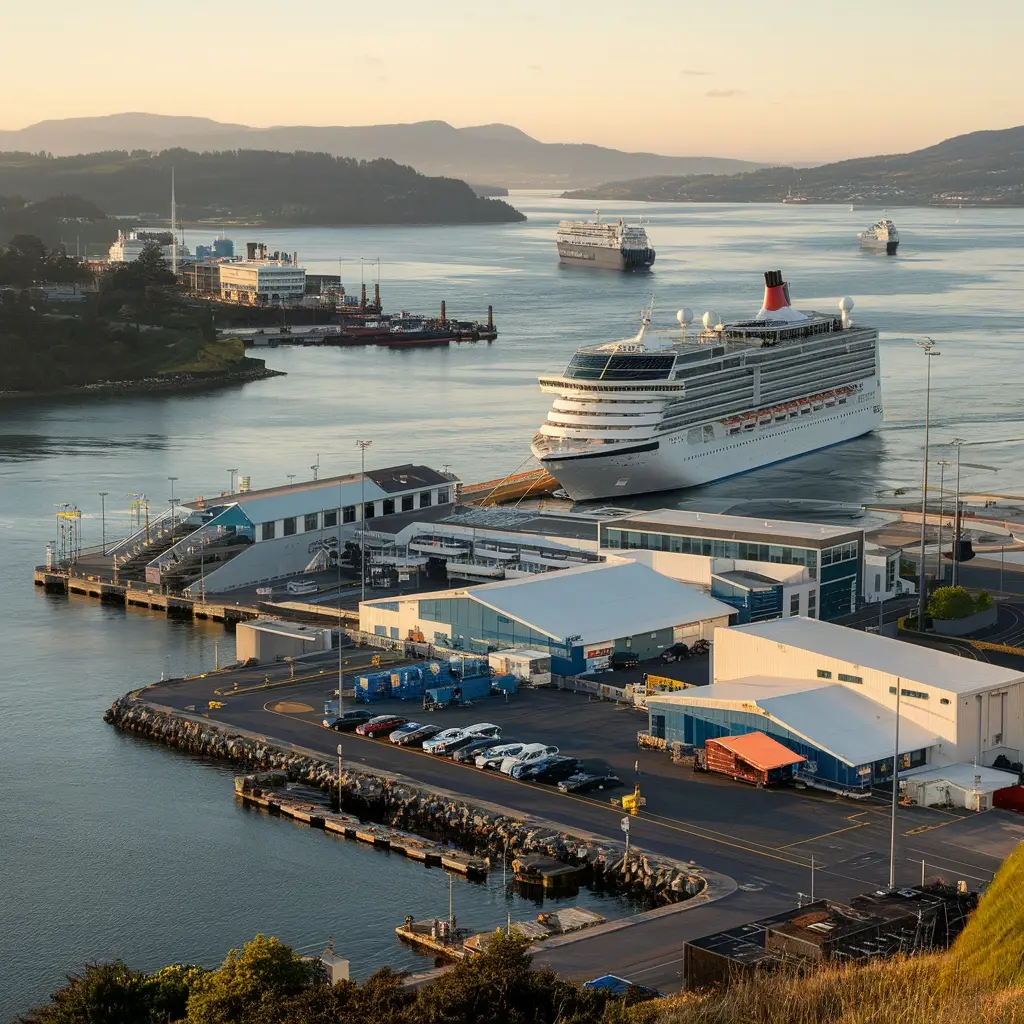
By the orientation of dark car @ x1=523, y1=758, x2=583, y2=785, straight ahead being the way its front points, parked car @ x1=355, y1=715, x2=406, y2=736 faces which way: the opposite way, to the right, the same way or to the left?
the same way

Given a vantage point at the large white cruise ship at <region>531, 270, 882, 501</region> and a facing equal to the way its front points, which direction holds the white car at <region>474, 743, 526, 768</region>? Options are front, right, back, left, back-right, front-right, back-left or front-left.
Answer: front-left

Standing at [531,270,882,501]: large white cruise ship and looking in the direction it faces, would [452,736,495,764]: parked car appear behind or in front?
in front

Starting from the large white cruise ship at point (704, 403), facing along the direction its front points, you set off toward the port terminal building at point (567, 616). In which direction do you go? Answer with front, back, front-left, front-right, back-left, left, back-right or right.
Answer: front-left

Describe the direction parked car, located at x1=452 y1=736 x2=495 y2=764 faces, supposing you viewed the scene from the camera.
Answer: facing the viewer and to the left of the viewer

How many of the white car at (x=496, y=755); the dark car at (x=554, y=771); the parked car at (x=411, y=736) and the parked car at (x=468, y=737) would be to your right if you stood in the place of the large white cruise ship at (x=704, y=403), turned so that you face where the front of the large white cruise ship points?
0

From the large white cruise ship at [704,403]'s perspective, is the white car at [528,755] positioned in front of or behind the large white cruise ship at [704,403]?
in front

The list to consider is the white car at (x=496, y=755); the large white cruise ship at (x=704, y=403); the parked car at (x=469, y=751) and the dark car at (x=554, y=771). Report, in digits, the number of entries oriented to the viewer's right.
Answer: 0

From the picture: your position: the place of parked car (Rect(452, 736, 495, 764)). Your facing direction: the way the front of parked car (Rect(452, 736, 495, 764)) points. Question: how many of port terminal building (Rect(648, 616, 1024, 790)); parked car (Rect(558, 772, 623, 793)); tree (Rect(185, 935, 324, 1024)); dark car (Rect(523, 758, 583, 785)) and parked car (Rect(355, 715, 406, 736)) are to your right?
1

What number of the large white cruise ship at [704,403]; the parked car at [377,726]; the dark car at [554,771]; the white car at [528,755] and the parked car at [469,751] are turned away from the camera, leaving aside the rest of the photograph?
0

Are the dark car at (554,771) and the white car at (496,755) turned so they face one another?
no

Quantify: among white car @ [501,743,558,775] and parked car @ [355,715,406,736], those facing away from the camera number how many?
0

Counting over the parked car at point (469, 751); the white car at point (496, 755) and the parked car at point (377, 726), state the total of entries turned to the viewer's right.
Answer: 0

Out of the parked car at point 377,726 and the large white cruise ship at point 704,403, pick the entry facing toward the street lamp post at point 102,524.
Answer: the large white cruise ship

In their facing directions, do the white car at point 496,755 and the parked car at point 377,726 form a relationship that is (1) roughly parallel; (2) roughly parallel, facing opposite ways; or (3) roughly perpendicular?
roughly parallel

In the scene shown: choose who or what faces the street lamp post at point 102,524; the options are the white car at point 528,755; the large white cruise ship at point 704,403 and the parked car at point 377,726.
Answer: the large white cruise ship

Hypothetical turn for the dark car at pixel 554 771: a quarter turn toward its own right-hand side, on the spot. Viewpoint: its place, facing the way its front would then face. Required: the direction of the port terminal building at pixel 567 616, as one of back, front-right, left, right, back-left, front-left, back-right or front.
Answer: front-right

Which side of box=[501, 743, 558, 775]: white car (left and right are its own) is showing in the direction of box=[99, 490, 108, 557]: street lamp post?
right

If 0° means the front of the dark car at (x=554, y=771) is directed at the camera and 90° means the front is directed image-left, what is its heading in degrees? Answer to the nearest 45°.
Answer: approximately 45°

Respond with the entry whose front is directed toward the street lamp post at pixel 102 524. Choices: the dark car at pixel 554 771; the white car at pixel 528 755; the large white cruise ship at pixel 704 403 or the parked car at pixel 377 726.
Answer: the large white cruise ship
